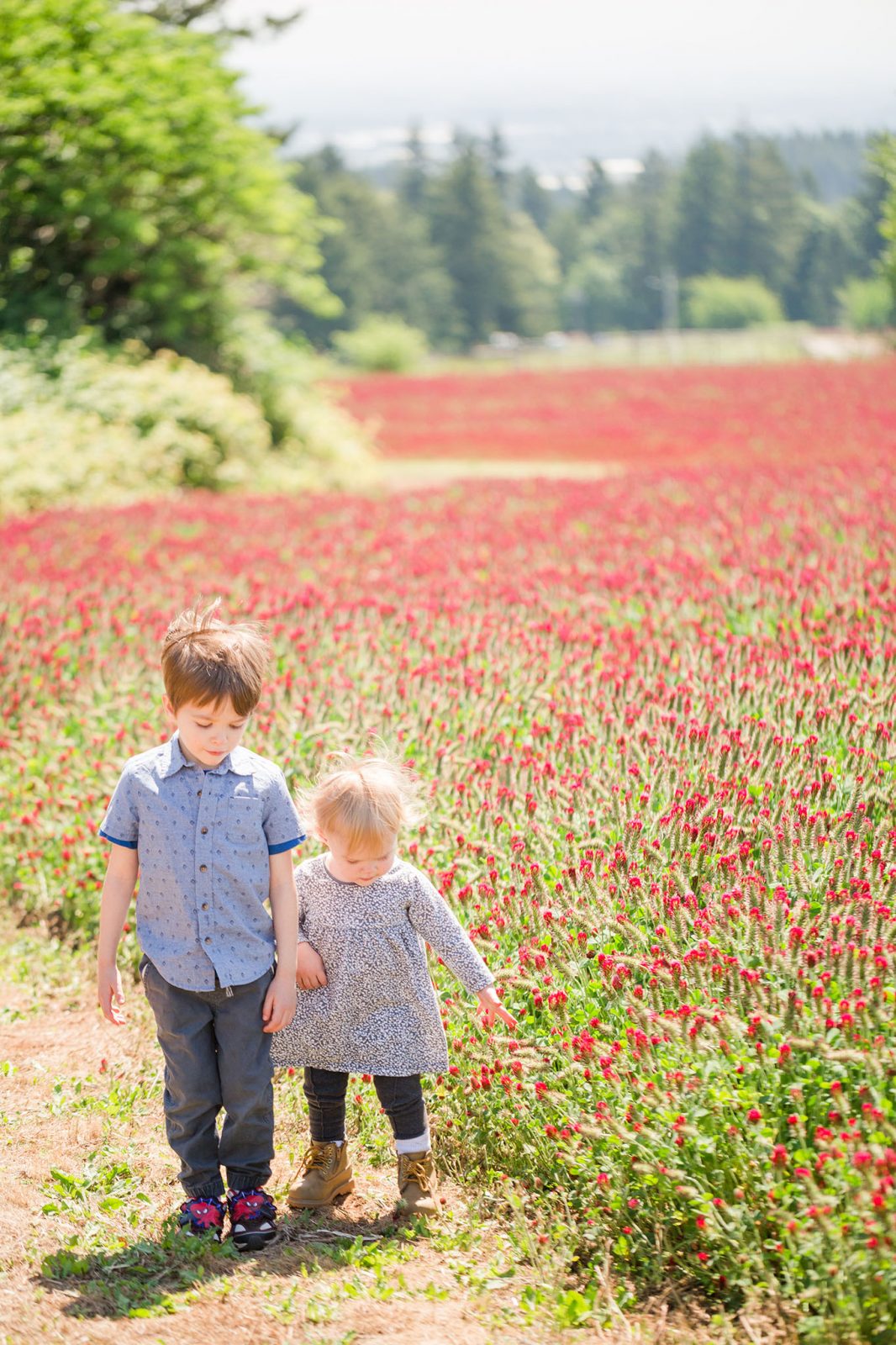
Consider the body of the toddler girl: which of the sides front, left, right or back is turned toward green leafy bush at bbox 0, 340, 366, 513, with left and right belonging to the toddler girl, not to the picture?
back

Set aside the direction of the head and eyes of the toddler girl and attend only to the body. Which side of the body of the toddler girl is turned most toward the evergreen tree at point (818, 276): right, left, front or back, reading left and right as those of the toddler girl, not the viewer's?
back

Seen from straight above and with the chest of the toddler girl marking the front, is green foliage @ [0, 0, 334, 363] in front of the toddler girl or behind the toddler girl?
behind

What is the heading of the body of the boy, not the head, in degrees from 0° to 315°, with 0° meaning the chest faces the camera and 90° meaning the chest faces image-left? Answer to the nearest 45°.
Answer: approximately 0°

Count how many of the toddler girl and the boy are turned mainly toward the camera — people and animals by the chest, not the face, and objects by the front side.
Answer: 2

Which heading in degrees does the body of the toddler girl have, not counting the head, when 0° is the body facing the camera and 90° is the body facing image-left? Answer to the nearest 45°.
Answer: approximately 0°

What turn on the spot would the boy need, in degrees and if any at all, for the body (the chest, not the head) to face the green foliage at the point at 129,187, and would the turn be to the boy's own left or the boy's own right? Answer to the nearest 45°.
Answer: approximately 180°
